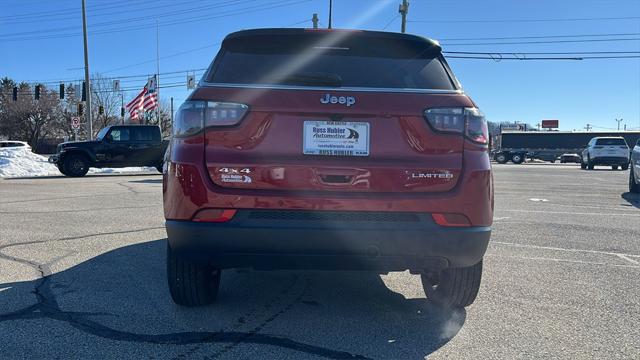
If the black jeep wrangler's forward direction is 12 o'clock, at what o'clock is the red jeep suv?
The red jeep suv is roughly at 9 o'clock from the black jeep wrangler.

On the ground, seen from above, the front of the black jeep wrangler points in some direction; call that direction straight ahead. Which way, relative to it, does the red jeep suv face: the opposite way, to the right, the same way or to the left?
to the right

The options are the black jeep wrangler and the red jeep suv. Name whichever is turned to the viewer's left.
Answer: the black jeep wrangler

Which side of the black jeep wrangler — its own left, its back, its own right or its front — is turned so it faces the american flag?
right

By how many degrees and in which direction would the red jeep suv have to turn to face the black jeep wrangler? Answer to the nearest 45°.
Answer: approximately 45° to its left

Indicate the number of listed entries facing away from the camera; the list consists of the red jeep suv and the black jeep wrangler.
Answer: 1

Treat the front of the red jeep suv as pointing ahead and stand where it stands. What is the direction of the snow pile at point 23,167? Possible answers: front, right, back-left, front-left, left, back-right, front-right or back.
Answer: front-left

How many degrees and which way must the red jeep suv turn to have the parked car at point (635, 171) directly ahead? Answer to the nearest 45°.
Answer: approximately 45° to its right

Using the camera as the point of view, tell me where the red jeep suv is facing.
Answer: facing away from the viewer

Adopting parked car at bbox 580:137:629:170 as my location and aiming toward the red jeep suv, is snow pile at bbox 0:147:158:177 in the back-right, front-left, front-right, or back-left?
front-right

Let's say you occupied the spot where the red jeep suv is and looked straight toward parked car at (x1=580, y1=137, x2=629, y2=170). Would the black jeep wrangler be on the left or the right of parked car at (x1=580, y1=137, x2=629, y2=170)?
left

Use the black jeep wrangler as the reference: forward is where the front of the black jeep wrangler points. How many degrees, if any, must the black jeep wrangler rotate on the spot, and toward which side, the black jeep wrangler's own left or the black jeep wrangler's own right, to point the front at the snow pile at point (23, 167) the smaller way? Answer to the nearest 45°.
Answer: approximately 45° to the black jeep wrangler's own right

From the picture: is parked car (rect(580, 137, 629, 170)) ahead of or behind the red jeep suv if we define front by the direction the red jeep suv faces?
ahead

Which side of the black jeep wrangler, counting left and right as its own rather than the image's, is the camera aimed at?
left

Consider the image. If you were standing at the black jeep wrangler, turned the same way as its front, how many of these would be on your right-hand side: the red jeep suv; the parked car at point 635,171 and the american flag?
1

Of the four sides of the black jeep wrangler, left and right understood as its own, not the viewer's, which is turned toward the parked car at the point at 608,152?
back

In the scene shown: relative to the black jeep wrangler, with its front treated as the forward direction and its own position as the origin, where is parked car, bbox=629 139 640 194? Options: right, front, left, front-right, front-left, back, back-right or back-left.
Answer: back-left
